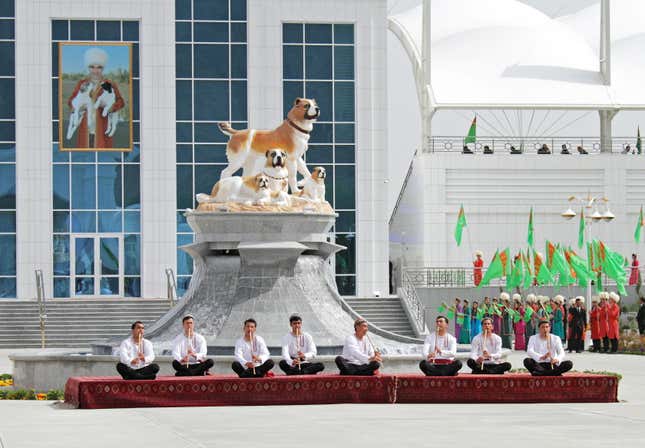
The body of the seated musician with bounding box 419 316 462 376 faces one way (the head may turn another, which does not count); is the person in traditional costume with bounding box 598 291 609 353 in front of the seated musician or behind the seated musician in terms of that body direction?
behind

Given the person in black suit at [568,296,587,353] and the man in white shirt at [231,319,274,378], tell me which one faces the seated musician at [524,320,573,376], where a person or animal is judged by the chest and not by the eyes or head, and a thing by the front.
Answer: the person in black suit

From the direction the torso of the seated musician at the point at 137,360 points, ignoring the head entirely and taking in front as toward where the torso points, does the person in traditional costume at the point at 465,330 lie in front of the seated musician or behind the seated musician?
behind

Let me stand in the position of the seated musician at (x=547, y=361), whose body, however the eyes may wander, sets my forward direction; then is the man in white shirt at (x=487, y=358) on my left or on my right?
on my right

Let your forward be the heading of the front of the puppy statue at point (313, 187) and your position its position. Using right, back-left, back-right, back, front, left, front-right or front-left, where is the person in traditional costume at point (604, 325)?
left

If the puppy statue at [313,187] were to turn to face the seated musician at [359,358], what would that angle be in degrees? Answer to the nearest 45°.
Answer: approximately 45° to its right

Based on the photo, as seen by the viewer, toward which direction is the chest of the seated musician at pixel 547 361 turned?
toward the camera

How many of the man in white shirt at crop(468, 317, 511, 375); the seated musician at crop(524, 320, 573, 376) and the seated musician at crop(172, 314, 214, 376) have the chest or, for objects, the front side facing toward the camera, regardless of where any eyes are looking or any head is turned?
3

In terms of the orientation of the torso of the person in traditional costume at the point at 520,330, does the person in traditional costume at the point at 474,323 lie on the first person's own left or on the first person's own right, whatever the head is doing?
on the first person's own right

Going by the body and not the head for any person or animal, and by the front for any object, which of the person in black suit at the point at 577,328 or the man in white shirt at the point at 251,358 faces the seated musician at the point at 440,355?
the person in black suit

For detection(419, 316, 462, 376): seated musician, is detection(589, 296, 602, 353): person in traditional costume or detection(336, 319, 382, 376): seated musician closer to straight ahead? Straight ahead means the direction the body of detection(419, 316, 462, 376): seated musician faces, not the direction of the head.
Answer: the seated musician

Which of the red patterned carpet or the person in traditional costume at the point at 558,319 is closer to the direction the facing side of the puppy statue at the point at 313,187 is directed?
the red patterned carpet

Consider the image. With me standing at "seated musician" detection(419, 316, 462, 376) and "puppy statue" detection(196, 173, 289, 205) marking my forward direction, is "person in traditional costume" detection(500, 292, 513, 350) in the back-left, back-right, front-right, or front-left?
front-right

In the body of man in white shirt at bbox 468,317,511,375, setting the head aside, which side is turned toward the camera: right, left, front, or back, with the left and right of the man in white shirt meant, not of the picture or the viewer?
front

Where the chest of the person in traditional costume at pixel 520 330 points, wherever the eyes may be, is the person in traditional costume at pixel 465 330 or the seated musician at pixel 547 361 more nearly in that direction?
the seated musician

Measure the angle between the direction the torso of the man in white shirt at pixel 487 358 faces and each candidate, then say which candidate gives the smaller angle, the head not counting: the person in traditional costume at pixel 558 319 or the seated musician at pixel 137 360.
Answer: the seated musician

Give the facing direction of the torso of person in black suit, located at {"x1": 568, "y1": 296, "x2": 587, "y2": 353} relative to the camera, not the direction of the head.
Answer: toward the camera

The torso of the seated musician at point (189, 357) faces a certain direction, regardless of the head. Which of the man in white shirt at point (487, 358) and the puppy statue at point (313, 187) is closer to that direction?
the man in white shirt
